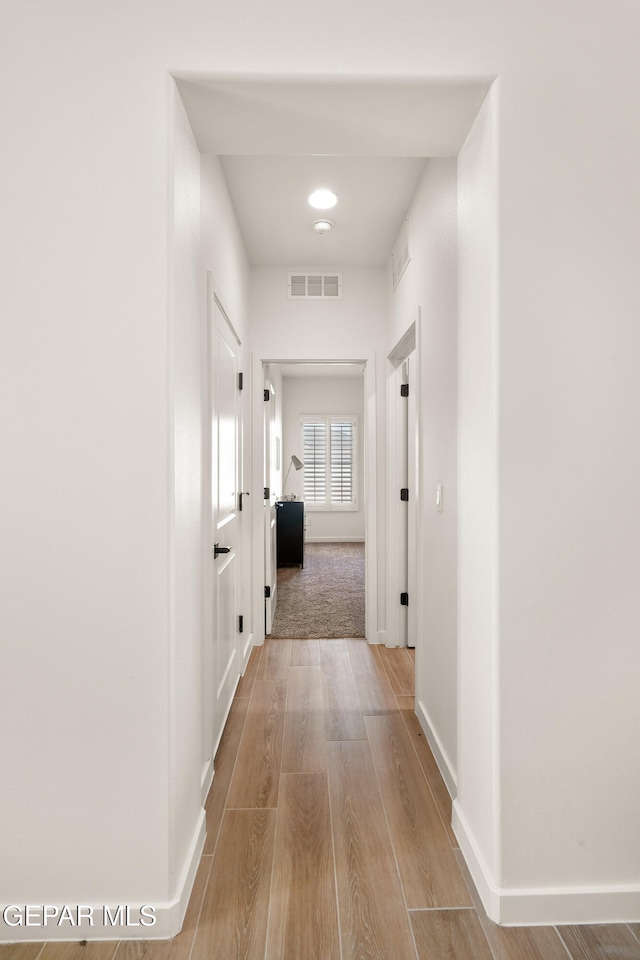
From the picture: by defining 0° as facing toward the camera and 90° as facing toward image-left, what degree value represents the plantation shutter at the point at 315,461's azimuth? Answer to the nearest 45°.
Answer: approximately 0°

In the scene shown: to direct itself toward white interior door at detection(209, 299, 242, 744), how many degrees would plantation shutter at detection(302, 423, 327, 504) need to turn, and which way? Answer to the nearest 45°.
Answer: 0° — it already faces it

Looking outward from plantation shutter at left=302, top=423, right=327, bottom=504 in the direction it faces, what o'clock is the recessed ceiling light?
The recessed ceiling light is roughly at 12 o'clock from the plantation shutter.

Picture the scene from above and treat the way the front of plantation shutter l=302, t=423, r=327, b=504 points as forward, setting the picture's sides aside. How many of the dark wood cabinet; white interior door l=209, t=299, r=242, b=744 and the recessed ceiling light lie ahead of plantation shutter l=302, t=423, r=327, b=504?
3

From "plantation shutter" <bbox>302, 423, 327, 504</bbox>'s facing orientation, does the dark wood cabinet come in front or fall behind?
in front
